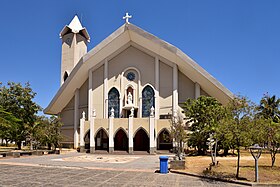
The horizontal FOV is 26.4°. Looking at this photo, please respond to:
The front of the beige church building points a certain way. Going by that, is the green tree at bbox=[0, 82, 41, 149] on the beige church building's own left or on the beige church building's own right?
on the beige church building's own right

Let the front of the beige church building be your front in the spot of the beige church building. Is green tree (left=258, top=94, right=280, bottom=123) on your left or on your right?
on your left

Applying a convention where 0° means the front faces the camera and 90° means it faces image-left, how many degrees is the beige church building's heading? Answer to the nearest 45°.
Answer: approximately 0°

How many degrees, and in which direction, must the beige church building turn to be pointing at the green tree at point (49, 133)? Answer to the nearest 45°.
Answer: approximately 45° to its right

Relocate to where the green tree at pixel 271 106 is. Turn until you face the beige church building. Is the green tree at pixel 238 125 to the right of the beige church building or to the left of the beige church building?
left
